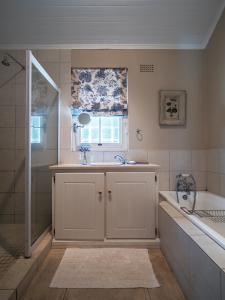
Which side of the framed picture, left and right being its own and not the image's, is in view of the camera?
front

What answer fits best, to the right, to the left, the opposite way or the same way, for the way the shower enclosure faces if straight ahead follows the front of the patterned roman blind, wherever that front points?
to the left

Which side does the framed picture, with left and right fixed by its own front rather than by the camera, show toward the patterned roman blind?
right

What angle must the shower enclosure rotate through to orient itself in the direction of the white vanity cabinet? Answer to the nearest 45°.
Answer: approximately 45° to its left

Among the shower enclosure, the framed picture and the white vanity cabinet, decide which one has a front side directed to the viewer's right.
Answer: the shower enclosure

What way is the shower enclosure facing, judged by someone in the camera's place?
facing to the right of the viewer

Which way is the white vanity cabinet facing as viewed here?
toward the camera

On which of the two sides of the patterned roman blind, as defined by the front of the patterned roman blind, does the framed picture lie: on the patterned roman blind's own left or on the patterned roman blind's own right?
on the patterned roman blind's own left
